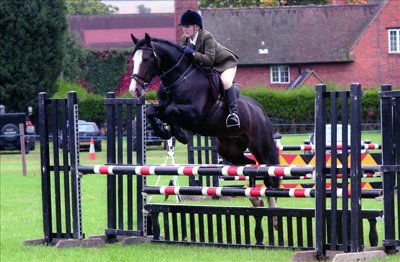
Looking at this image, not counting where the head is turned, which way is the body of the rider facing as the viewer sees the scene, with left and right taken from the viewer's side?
facing the viewer and to the left of the viewer

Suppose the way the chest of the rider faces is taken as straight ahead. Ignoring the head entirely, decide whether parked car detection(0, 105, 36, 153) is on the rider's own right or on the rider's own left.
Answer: on the rider's own right

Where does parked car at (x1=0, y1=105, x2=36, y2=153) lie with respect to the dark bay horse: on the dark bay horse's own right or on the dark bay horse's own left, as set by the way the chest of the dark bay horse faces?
on the dark bay horse's own right
